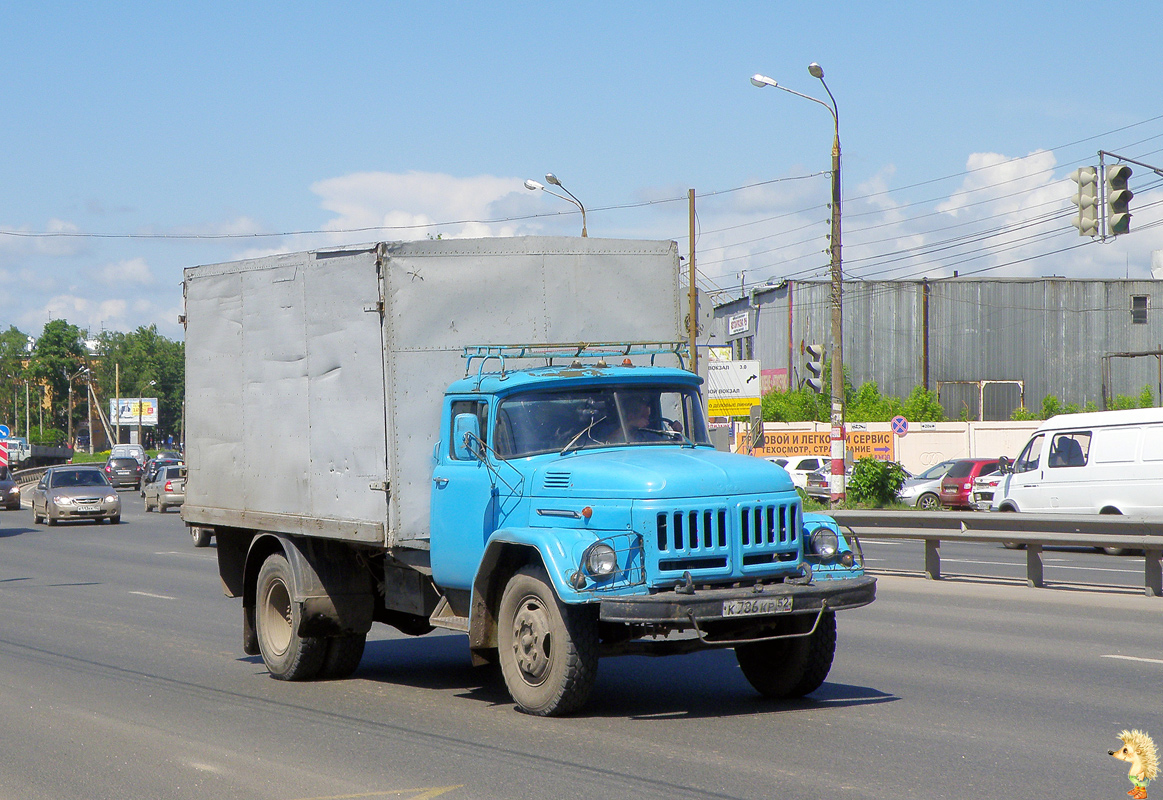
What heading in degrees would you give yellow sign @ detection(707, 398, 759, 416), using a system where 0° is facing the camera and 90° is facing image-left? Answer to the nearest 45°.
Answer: approximately 0°

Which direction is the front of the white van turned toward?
to the viewer's left

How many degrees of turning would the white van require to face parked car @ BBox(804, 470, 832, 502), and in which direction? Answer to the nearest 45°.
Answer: approximately 45° to its right

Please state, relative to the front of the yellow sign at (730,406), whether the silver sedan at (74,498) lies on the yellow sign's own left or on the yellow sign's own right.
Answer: on the yellow sign's own right

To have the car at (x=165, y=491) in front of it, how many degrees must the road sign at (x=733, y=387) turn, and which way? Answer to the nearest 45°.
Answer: approximately 90° to its right

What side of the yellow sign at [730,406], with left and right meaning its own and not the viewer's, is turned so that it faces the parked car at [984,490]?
left

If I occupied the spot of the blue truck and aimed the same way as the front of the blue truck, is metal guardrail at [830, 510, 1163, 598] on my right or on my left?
on my left

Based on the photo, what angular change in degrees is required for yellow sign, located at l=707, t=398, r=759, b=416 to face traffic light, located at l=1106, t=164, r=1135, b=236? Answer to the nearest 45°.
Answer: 0° — it already faces it
